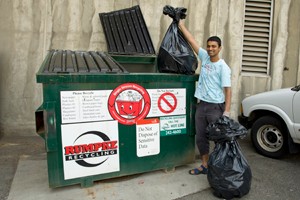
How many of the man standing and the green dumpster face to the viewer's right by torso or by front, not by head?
0

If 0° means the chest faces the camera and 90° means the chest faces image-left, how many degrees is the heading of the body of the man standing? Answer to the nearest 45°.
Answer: approximately 45°

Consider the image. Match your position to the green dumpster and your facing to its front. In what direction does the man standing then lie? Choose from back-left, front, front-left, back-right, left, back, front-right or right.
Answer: left

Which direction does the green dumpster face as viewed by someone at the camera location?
facing the viewer
